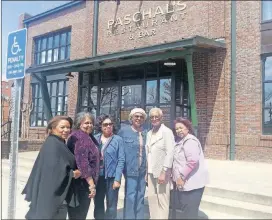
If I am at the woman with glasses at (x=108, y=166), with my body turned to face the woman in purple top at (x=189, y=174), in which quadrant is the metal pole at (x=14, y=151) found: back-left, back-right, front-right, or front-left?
back-right

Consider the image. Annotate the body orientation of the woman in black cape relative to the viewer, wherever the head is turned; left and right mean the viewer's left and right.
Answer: facing to the right of the viewer

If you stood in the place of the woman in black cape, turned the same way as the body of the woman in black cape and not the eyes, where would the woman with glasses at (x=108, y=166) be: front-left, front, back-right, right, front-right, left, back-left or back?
front-left

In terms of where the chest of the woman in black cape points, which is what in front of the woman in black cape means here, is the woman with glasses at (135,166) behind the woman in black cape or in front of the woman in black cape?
in front

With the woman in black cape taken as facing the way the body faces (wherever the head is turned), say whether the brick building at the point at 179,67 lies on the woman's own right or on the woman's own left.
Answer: on the woman's own left
